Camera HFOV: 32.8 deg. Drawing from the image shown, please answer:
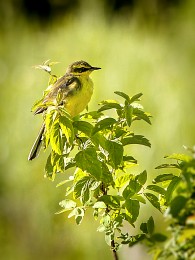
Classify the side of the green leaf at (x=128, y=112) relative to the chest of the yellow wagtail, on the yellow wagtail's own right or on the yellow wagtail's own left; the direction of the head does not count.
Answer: on the yellow wagtail's own left

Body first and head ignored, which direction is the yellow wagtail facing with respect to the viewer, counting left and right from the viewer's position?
facing to the right of the viewer

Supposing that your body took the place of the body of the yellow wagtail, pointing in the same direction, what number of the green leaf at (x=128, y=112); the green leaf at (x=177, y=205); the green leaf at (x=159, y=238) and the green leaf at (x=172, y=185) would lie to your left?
0

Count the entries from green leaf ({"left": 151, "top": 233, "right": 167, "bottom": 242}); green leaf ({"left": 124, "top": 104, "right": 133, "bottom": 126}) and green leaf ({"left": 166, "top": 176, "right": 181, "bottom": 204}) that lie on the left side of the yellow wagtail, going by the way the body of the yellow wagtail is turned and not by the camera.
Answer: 0

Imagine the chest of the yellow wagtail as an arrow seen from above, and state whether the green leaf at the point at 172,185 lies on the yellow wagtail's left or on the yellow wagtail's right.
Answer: on the yellow wagtail's right

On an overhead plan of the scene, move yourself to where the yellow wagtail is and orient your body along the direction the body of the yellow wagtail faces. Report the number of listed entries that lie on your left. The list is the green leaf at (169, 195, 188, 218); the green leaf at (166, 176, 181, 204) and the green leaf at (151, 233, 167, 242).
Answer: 0
